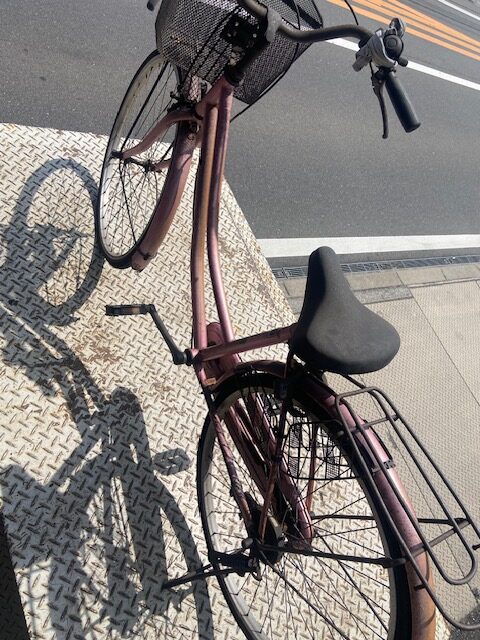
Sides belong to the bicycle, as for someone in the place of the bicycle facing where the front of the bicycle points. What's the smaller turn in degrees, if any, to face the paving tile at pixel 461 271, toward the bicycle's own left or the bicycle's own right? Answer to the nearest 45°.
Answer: approximately 90° to the bicycle's own right

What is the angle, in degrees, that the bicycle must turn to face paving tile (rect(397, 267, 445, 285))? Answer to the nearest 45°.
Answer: approximately 90° to its right

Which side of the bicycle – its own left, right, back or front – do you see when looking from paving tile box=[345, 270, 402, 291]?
right

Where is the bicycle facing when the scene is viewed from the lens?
facing away from the viewer and to the left of the viewer
